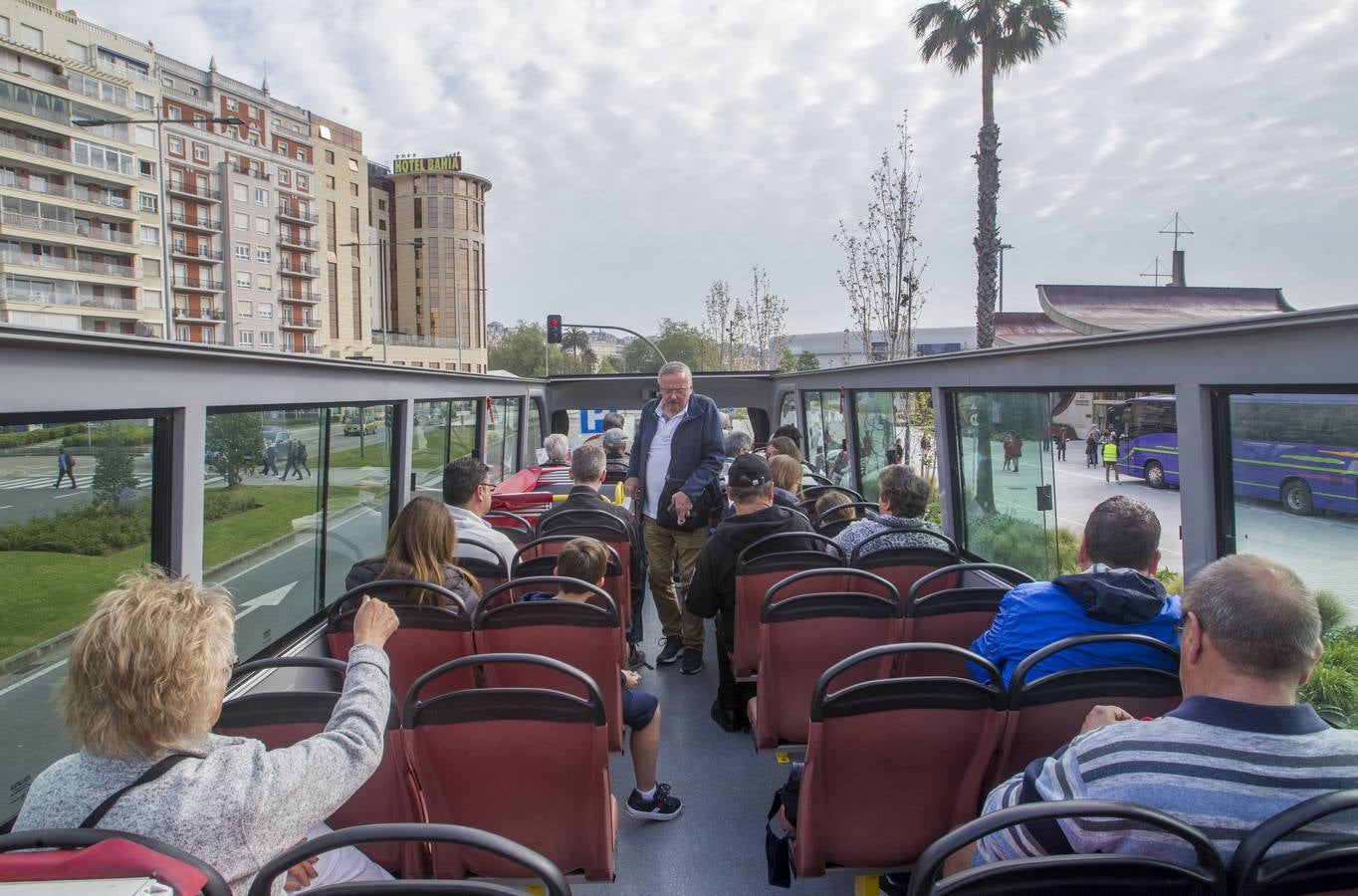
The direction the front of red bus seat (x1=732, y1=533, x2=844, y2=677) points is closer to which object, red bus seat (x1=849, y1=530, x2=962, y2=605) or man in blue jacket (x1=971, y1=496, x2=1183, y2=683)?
the red bus seat

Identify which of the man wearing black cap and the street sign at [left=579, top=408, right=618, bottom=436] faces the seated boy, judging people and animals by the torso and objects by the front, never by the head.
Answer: the street sign

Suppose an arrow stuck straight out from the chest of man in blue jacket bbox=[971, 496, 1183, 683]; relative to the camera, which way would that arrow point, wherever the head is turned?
away from the camera

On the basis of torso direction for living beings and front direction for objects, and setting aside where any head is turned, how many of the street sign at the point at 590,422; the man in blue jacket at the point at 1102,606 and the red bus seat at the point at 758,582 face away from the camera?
2

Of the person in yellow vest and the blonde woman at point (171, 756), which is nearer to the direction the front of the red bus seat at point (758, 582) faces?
the person in yellow vest

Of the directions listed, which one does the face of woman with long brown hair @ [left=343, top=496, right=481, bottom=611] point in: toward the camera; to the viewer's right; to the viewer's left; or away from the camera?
away from the camera

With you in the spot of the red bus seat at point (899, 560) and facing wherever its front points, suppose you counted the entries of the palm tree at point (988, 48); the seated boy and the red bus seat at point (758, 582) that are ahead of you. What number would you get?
1

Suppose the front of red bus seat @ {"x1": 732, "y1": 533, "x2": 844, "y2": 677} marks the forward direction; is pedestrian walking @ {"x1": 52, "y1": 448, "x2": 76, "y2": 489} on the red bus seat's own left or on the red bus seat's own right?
on the red bus seat's own left

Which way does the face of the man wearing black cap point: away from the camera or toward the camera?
away from the camera

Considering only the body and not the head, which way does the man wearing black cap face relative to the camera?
away from the camera

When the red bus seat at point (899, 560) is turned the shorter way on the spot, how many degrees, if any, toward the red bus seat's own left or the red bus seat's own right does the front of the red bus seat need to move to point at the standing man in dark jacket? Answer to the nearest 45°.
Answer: approximately 45° to the red bus seat's own left

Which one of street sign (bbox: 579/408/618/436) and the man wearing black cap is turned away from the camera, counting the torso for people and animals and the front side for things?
the man wearing black cap

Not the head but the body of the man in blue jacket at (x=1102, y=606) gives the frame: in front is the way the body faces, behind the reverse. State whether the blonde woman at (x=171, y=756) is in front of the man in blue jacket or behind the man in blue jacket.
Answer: behind

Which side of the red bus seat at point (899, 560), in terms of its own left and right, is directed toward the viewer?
back

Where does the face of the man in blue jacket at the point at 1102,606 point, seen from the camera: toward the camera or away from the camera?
away from the camera

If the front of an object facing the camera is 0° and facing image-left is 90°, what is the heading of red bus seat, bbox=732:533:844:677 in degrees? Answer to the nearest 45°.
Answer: approximately 180°

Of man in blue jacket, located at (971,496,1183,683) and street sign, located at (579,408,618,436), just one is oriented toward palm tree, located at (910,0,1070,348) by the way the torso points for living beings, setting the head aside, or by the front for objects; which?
the man in blue jacket

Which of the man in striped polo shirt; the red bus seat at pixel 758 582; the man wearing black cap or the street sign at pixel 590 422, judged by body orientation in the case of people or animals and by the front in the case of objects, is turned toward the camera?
the street sign
